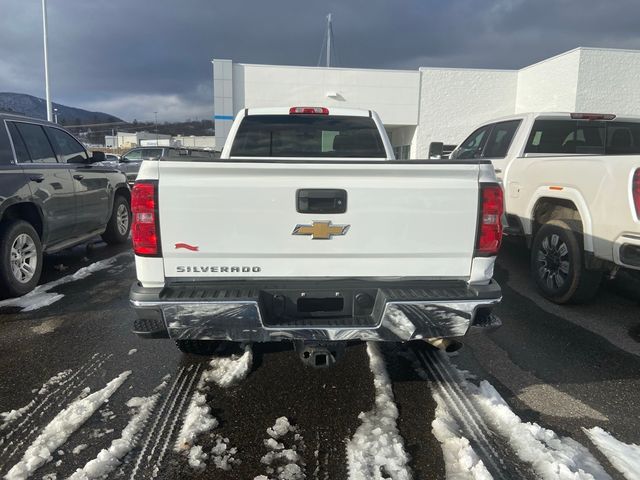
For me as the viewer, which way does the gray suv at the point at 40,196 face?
facing away from the viewer and to the right of the viewer

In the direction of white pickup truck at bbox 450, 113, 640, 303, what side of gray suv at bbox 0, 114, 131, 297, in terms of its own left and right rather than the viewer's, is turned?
right

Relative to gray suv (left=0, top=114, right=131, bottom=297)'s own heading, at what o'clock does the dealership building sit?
The dealership building is roughly at 12 o'clock from the gray suv.

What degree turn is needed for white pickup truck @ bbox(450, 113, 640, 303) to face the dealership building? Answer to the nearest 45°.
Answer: approximately 45° to its right

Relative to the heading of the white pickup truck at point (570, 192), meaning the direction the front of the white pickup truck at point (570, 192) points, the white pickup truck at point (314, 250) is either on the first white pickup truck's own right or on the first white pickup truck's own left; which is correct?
on the first white pickup truck's own left

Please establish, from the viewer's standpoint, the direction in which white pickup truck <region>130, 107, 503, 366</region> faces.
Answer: facing away from the viewer

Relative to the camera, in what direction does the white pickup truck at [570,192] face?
facing away from the viewer and to the left of the viewer
